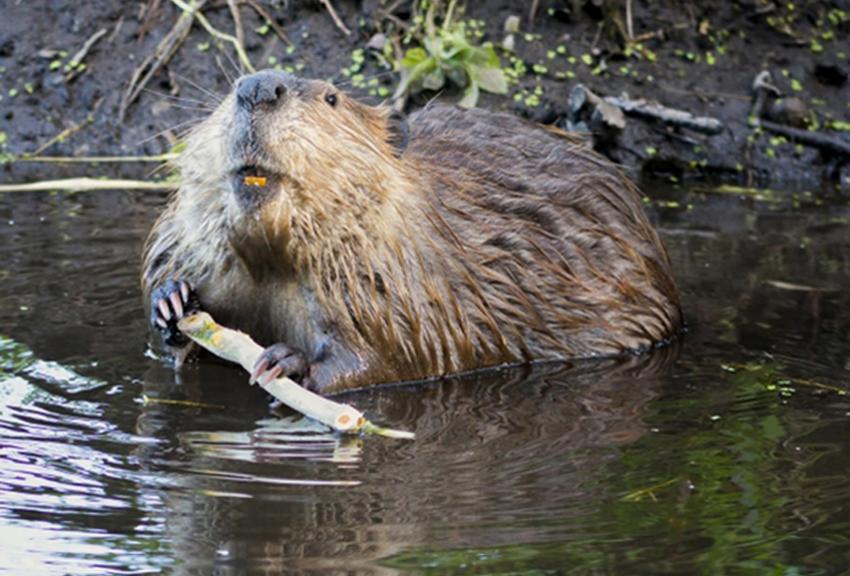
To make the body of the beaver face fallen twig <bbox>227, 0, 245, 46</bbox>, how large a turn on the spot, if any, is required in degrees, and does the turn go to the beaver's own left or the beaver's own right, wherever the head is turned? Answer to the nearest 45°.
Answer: approximately 135° to the beaver's own right

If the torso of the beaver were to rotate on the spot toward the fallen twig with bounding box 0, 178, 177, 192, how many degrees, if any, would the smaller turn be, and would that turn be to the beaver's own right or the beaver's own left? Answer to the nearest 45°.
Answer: approximately 90° to the beaver's own right

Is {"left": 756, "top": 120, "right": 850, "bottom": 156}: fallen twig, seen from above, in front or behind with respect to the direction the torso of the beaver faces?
behind

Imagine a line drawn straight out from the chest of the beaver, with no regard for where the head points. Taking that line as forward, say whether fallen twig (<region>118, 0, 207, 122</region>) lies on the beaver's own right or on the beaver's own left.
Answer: on the beaver's own right

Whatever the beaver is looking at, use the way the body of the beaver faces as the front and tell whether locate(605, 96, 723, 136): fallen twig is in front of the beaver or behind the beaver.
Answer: behind

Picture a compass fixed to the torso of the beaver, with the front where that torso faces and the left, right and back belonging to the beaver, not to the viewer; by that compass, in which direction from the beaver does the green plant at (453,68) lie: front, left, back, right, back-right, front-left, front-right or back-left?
back-right

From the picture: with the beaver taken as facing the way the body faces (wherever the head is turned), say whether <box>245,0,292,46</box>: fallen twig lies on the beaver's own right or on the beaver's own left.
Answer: on the beaver's own right
